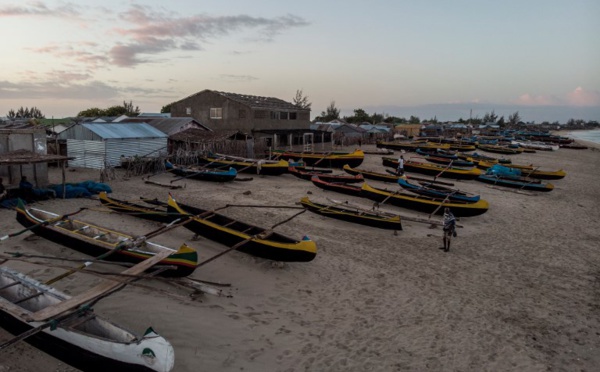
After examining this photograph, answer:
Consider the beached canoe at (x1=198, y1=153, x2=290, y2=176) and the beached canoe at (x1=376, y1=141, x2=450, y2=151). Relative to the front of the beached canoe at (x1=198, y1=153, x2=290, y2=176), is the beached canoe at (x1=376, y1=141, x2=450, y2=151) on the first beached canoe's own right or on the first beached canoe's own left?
on the first beached canoe's own left

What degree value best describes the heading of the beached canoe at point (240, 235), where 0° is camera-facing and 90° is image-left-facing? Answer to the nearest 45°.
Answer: approximately 315°

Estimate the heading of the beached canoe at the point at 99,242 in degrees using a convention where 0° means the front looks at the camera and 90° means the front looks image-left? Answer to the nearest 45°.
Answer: approximately 315°

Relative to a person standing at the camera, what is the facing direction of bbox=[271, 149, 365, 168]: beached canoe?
facing to the right of the viewer

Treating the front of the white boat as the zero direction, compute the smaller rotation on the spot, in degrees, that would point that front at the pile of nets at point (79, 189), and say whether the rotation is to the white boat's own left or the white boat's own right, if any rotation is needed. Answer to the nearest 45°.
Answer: approximately 135° to the white boat's own left

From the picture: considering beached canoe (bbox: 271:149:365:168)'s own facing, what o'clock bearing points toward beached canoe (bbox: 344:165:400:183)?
beached canoe (bbox: 344:165:400:183) is roughly at 2 o'clock from beached canoe (bbox: 271:149:365:168).

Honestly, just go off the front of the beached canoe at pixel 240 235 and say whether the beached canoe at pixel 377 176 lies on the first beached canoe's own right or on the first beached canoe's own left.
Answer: on the first beached canoe's own left

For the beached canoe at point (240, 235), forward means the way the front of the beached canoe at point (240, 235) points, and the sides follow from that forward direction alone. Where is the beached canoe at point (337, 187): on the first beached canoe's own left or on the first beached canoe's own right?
on the first beached canoe's own left
